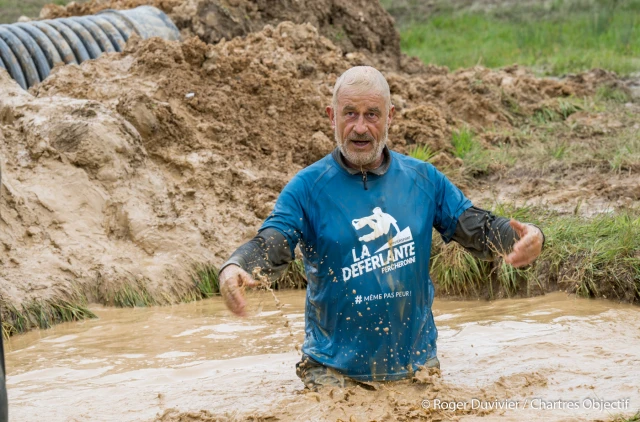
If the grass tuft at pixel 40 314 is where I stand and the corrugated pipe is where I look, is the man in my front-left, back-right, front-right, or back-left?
back-right

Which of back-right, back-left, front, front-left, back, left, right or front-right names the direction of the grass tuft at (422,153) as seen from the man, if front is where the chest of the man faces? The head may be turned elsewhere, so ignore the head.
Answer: back

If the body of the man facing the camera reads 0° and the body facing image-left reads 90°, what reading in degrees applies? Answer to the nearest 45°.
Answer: approximately 0°

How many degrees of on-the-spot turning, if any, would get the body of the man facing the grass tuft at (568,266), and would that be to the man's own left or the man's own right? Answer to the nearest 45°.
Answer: approximately 135° to the man's own left

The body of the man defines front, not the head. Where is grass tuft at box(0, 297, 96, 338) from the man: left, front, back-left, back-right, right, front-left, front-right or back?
back-right

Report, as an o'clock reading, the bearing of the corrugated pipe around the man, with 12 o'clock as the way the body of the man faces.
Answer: The corrugated pipe is roughly at 5 o'clock from the man.

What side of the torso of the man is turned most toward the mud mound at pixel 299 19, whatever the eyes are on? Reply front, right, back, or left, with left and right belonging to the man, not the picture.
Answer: back

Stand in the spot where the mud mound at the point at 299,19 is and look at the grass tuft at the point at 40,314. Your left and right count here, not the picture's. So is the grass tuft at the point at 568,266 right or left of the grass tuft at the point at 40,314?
left
